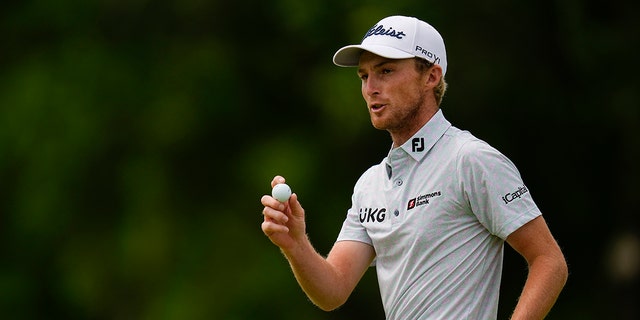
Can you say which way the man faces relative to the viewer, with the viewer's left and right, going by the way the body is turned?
facing the viewer and to the left of the viewer
